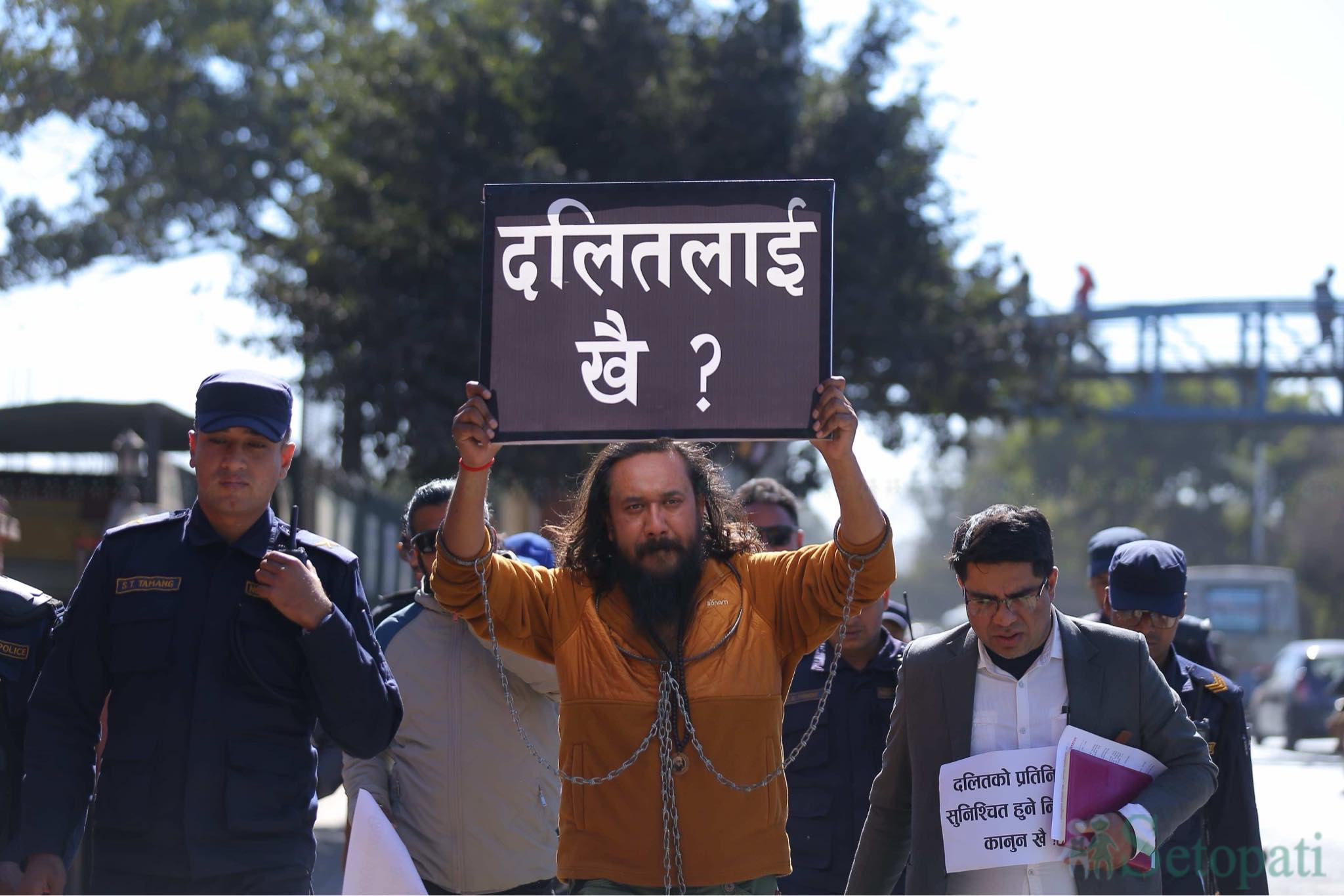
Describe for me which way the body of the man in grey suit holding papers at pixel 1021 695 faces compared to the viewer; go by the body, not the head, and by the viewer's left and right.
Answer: facing the viewer

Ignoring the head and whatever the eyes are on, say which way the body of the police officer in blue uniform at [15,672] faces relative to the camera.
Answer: toward the camera

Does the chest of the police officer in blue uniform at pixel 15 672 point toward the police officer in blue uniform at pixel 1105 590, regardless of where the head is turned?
no

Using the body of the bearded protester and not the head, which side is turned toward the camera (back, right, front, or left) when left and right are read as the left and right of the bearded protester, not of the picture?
front

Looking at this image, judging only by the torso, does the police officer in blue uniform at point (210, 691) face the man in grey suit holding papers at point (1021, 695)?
no

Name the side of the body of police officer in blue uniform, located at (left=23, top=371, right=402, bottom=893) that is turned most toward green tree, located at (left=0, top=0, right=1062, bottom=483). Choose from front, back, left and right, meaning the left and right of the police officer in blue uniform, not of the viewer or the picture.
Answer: back

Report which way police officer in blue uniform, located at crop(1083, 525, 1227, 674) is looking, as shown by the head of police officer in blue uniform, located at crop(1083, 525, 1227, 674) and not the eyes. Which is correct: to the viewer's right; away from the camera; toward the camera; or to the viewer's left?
toward the camera

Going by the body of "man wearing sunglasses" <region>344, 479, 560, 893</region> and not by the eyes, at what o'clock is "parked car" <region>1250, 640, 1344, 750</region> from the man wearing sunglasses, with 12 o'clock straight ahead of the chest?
The parked car is roughly at 7 o'clock from the man wearing sunglasses.

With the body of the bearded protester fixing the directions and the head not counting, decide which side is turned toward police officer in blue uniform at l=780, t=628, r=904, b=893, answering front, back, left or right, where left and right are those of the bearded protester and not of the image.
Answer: back

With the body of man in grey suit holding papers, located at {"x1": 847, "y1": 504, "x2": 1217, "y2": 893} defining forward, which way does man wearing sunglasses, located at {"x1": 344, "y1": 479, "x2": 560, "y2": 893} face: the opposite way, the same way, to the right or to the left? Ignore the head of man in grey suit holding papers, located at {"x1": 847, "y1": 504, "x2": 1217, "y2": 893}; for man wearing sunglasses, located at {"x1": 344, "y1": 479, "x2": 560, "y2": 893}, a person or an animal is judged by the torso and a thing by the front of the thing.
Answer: the same way

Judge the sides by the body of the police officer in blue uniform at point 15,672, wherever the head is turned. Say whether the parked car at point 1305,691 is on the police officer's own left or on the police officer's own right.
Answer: on the police officer's own left

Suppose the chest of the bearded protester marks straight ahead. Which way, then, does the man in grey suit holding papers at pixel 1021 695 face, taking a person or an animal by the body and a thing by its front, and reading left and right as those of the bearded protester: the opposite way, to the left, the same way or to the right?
the same way

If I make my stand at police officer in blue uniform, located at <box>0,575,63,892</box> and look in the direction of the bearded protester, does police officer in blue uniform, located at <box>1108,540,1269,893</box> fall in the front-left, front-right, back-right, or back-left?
front-left
